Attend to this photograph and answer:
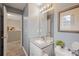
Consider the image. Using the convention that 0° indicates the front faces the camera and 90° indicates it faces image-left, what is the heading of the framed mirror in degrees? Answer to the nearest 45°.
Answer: approximately 45°
